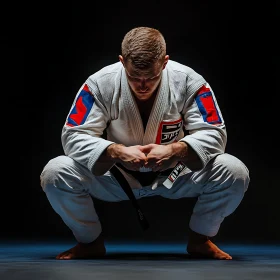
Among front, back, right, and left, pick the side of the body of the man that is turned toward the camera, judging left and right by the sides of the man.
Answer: front

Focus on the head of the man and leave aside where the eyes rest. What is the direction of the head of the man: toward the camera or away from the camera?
toward the camera
